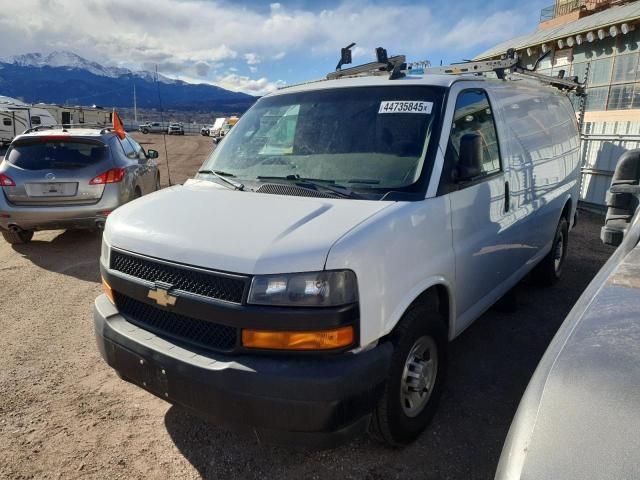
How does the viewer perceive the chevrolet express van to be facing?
facing the viewer and to the left of the viewer

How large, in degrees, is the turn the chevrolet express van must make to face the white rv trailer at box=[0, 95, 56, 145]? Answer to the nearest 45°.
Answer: approximately 90° to its right

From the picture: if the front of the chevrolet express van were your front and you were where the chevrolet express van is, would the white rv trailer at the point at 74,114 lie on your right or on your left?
on your right

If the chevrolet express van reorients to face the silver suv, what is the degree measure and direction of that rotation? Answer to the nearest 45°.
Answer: approximately 90° to its right
